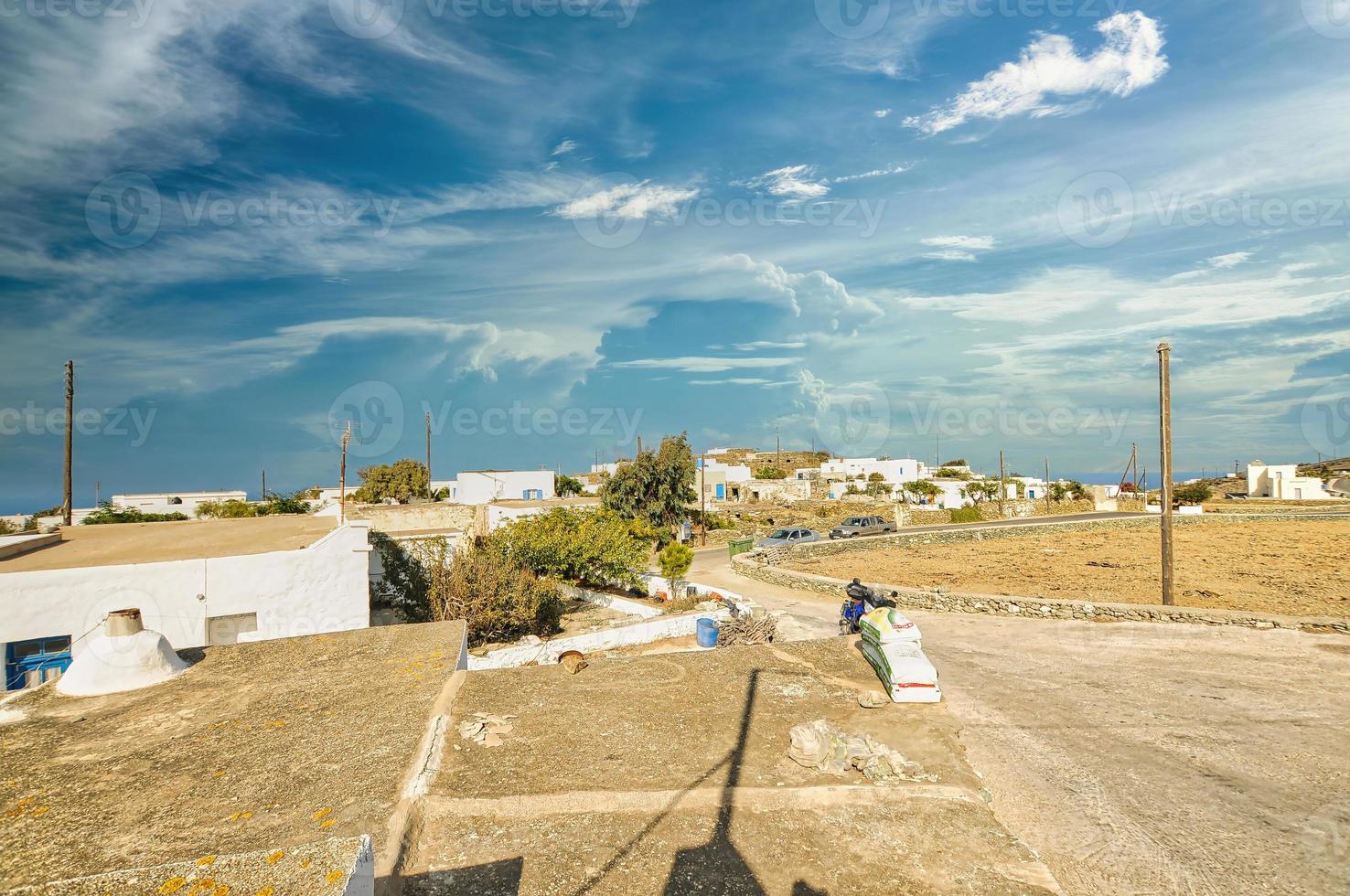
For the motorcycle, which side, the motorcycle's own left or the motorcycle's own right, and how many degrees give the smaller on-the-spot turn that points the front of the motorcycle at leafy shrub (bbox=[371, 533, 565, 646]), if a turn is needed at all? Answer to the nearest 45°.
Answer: approximately 45° to the motorcycle's own right

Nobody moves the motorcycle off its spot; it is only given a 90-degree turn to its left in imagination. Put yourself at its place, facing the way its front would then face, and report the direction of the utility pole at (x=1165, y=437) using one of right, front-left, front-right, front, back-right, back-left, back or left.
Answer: left

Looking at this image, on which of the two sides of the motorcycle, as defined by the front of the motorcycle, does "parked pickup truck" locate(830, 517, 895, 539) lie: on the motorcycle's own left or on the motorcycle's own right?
on the motorcycle's own right

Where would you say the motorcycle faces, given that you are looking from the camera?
facing the viewer and to the left of the viewer

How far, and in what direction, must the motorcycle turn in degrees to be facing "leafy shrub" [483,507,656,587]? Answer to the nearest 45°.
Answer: approximately 90° to its right

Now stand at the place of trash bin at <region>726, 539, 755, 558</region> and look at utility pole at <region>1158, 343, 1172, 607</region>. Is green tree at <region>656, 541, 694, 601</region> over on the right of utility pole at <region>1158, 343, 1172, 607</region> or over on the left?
right

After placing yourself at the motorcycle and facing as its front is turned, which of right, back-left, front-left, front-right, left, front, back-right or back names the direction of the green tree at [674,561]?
right

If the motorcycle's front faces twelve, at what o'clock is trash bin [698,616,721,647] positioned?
The trash bin is roughly at 2 o'clock from the motorcycle.

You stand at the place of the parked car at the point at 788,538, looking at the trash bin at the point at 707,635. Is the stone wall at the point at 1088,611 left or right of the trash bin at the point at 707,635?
left
